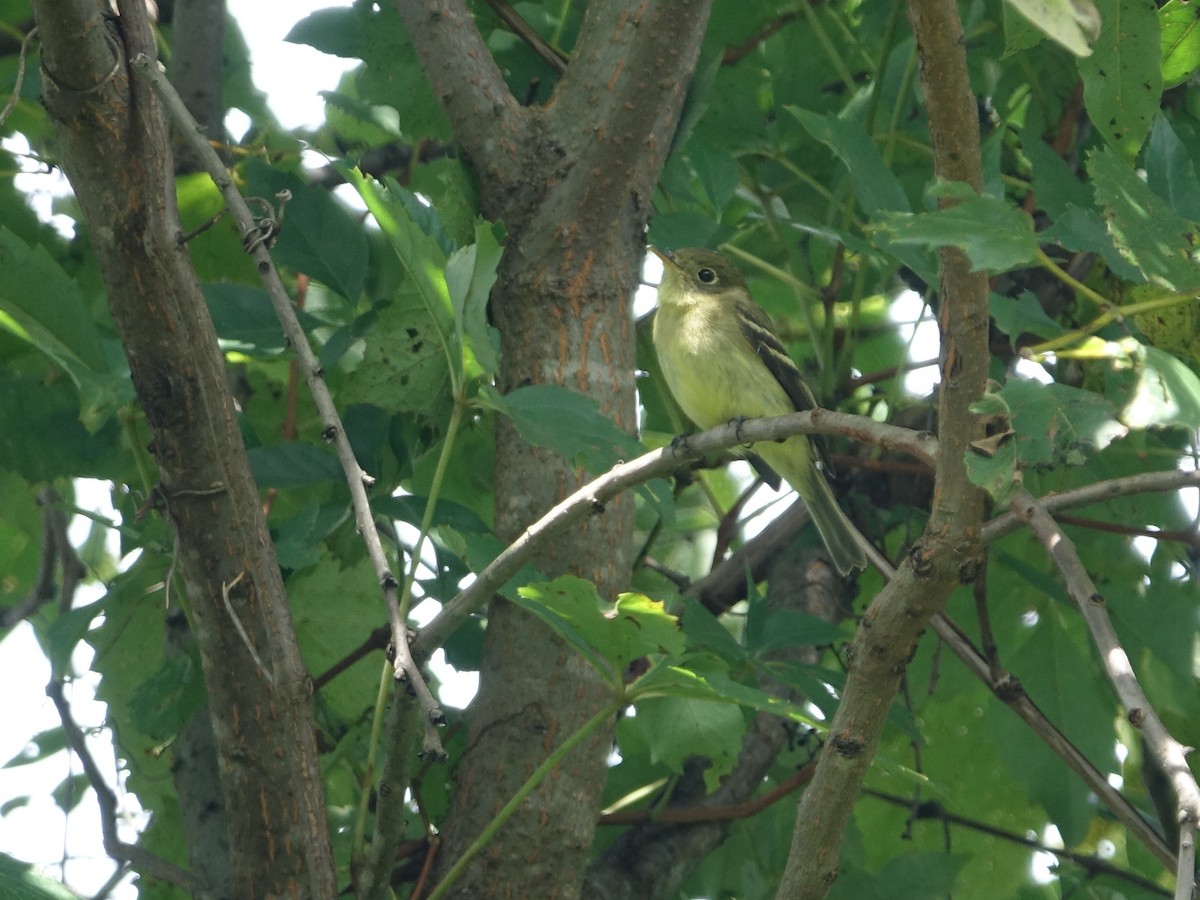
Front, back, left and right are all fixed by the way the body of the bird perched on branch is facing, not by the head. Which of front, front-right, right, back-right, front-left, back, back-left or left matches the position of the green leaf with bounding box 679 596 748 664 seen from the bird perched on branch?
front-left

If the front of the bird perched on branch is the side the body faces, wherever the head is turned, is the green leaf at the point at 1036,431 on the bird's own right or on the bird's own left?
on the bird's own left

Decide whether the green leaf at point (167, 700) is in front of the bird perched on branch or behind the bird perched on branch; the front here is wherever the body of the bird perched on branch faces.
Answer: in front

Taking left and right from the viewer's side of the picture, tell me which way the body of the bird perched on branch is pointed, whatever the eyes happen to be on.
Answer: facing the viewer and to the left of the viewer
